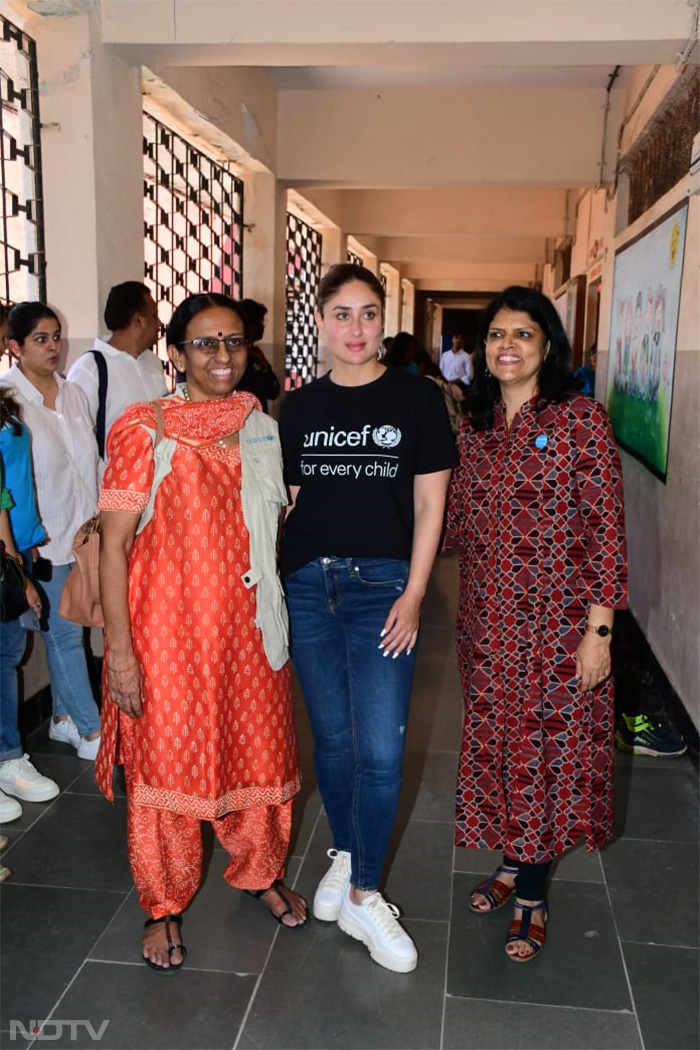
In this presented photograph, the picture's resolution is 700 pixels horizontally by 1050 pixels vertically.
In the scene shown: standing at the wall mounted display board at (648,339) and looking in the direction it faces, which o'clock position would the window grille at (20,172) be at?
The window grille is roughly at 11 o'clock from the wall mounted display board.

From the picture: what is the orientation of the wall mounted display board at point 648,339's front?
to the viewer's left

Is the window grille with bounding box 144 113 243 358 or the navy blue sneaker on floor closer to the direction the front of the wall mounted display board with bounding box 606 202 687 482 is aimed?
the window grille

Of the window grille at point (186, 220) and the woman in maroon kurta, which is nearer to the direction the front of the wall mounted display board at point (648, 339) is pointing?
the window grille
